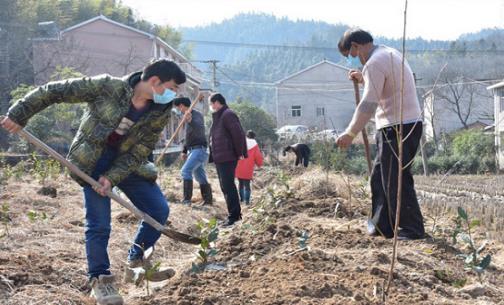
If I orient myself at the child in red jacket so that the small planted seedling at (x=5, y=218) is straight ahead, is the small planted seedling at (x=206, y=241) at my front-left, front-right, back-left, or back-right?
front-left

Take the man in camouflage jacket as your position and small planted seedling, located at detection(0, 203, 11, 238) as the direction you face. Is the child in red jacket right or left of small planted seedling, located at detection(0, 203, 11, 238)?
right

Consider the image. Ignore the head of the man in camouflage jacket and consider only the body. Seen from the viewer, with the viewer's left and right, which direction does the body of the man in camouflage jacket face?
facing the viewer and to the right of the viewer

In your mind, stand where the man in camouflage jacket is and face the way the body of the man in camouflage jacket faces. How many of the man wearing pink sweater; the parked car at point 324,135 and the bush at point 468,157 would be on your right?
0

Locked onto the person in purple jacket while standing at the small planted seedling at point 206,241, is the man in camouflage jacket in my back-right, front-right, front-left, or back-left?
back-left
